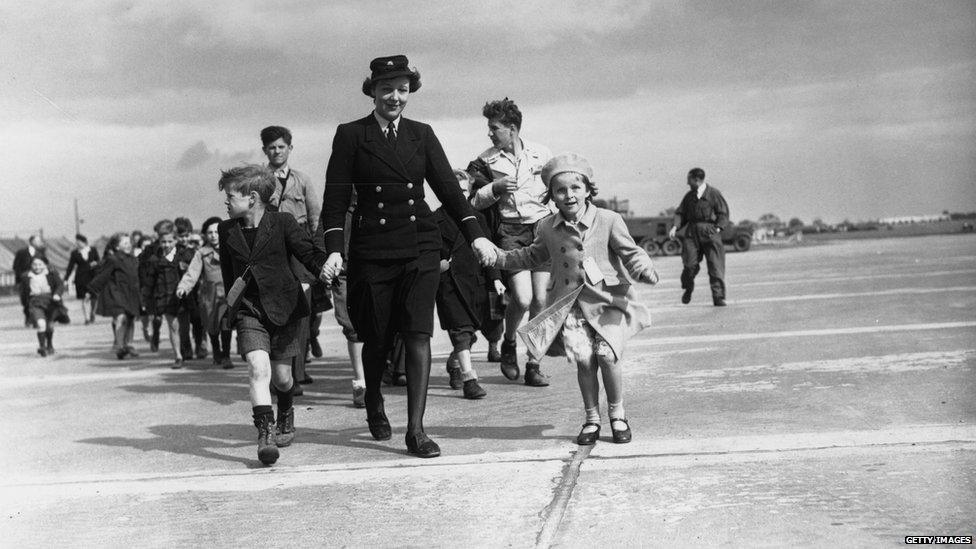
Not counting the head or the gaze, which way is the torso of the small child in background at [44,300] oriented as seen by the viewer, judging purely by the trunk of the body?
toward the camera

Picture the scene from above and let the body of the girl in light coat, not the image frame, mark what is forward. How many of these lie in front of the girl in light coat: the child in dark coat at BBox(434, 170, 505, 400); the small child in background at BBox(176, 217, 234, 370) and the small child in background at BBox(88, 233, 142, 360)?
0

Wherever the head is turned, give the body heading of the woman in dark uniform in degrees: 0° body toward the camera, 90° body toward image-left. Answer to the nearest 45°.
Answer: approximately 0°

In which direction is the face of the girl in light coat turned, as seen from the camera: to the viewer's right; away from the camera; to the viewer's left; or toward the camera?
toward the camera

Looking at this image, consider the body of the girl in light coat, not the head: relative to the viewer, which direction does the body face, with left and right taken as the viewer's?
facing the viewer

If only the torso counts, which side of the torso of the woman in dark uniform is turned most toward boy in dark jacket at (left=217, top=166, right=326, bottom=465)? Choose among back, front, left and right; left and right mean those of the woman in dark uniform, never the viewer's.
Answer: right

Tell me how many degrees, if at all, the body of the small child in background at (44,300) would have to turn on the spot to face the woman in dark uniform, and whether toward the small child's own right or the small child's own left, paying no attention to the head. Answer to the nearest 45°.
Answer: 0° — they already face them

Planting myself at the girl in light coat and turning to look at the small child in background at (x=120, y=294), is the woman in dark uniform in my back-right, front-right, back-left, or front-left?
front-left

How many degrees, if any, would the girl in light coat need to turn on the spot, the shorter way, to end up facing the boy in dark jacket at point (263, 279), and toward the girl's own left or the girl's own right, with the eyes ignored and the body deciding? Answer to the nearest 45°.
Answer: approximately 90° to the girl's own right

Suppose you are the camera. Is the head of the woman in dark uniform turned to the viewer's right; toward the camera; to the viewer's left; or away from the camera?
toward the camera

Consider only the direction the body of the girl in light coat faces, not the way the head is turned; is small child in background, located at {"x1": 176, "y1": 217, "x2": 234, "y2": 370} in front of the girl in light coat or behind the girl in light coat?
behind

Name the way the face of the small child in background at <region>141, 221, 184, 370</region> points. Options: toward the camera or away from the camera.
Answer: toward the camera

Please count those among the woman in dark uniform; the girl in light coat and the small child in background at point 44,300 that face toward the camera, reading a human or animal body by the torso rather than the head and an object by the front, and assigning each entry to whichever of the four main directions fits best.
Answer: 3

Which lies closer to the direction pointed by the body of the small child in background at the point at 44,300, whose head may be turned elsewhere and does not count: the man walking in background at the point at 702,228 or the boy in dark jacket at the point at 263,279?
the boy in dark jacket

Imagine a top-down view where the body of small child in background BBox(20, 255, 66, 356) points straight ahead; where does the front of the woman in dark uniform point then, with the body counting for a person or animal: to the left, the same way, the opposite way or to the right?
the same way

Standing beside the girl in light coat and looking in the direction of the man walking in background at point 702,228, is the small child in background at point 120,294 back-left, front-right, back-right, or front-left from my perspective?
front-left

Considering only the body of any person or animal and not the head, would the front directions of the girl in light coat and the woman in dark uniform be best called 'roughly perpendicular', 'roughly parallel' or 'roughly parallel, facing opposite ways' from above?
roughly parallel

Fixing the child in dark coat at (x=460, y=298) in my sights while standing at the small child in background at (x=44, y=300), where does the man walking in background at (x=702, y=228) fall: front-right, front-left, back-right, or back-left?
front-left
